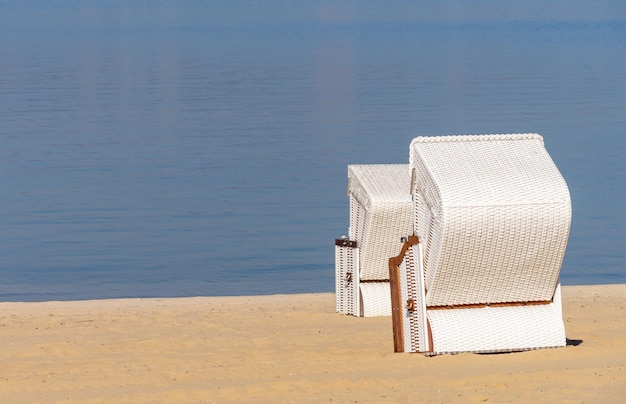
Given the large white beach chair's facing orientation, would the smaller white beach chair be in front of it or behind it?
in front

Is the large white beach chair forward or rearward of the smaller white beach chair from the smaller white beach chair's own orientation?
rearward

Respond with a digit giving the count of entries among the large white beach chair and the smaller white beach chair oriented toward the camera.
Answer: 0
